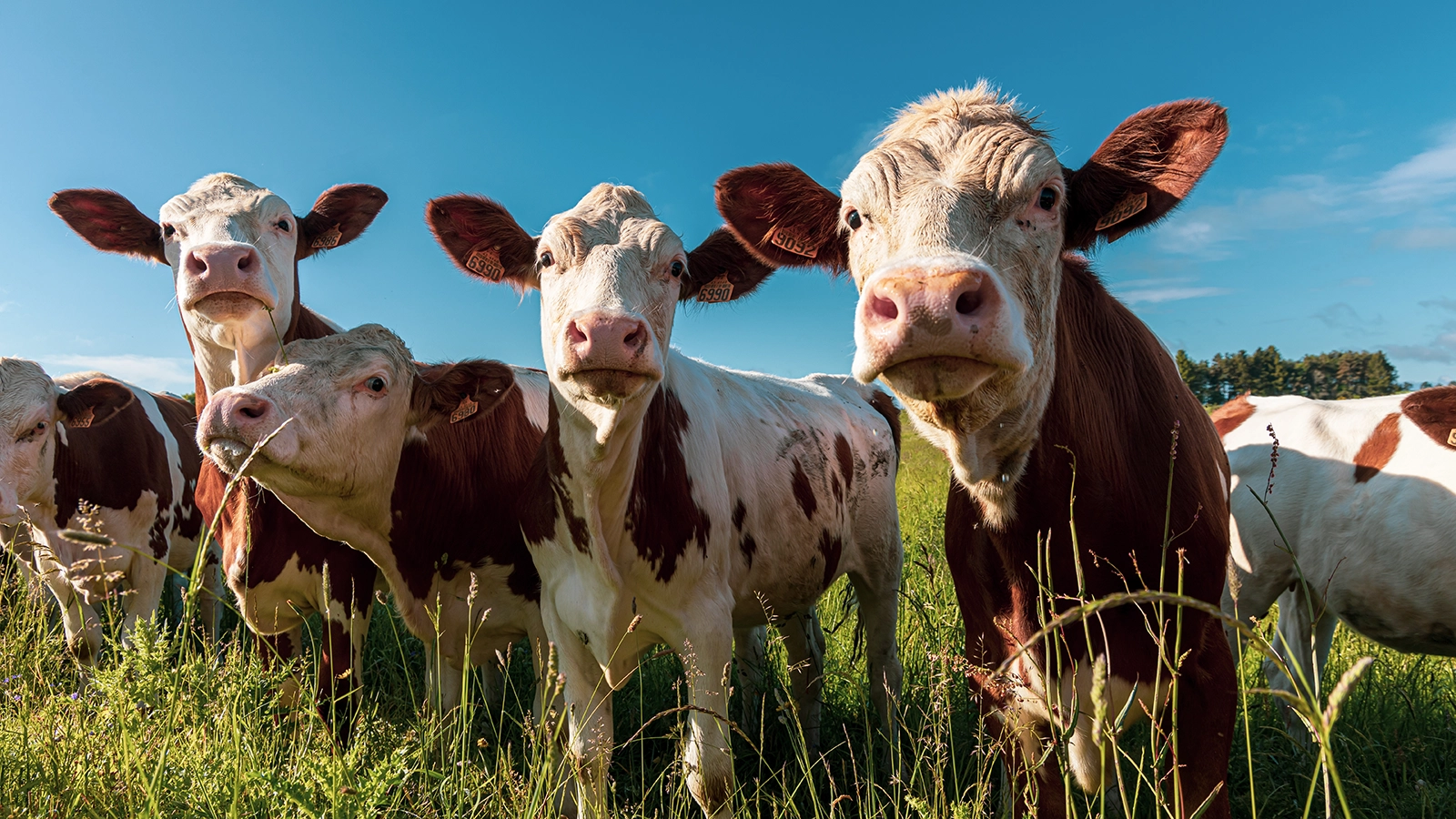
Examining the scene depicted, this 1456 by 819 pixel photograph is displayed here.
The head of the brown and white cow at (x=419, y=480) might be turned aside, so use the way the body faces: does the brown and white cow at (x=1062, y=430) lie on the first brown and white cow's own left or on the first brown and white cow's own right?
on the first brown and white cow's own left

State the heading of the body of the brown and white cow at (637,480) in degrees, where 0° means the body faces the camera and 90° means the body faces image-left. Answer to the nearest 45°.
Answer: approximately 45°

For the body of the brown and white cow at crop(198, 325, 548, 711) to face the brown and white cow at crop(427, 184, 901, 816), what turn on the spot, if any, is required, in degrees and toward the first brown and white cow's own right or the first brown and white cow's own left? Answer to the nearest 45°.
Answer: approximately 90° to the first brown and white cow's own left

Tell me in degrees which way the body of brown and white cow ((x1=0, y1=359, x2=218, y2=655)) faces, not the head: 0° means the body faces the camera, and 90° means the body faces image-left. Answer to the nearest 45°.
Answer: approximately 45°

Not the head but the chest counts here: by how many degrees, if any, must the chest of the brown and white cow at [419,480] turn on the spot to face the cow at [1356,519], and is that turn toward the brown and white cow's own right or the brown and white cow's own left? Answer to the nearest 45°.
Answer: approximately 135° to the brown and white cow's own left

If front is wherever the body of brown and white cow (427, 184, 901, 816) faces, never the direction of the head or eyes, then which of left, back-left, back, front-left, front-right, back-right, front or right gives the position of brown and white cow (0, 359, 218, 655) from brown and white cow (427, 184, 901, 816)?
right
